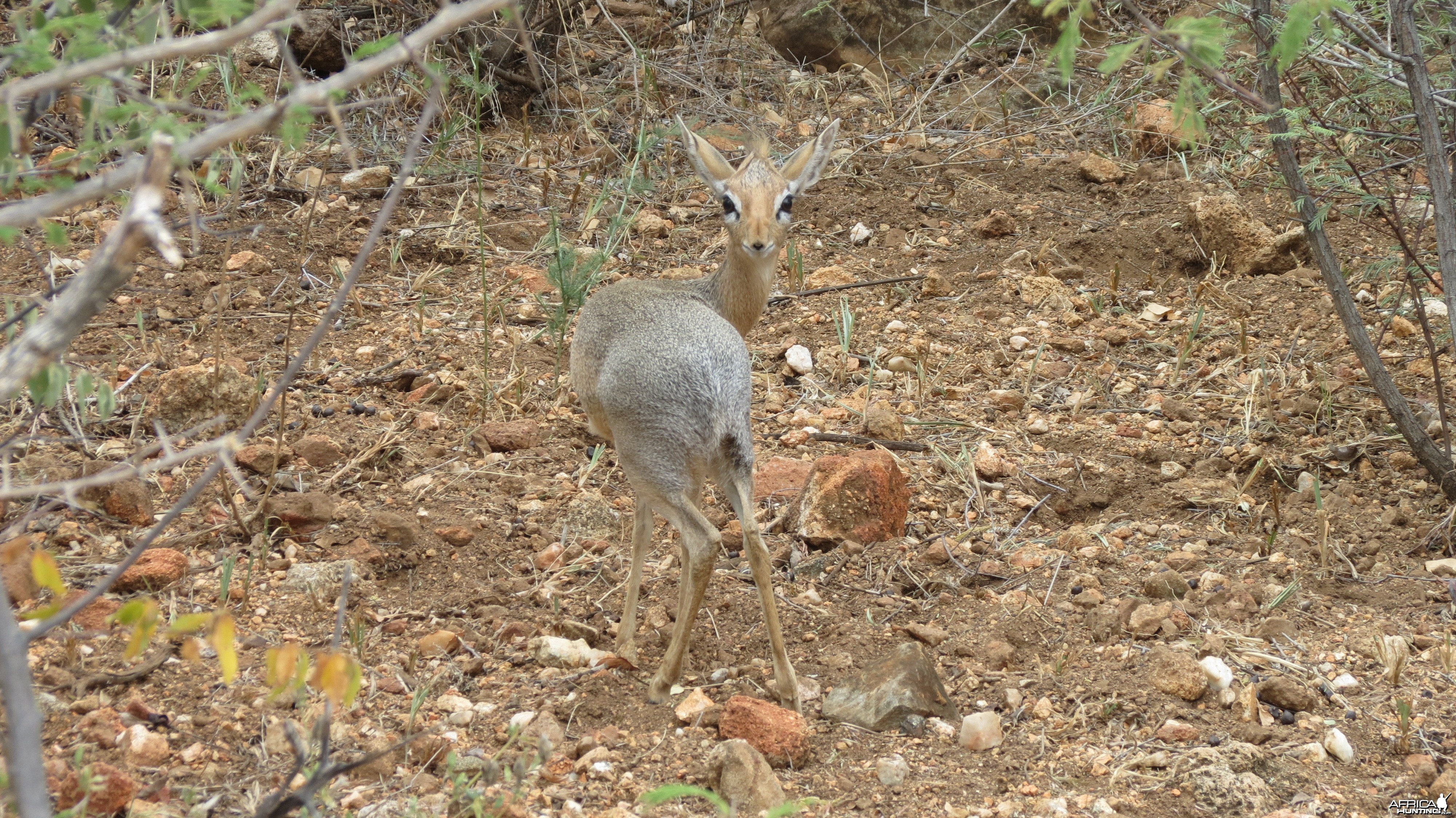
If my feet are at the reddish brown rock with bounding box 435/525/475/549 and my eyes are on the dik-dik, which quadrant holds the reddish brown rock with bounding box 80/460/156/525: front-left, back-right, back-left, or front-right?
back-right

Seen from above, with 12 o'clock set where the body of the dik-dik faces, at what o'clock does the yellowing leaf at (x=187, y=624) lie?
The yellowing leaf is roughly at 8 o'clock from the dik-dik.

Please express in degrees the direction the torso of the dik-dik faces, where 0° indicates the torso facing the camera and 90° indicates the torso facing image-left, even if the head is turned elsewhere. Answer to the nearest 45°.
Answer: approximately 135°

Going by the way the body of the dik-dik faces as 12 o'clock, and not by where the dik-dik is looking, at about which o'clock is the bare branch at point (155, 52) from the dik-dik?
The bare branch is roughly at 8 o'clock from the dik-dik.

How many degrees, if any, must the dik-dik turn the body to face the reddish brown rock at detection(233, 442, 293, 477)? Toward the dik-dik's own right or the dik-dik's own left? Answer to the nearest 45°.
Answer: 0° — it already faces it

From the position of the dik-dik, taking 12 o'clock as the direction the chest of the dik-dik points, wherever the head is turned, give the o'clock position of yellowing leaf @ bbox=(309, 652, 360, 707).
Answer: The yellowing leaf is roughly at 8 o'clock from the dik-dik.

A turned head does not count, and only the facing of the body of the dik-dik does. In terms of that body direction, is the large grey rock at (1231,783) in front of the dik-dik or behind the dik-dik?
behind
